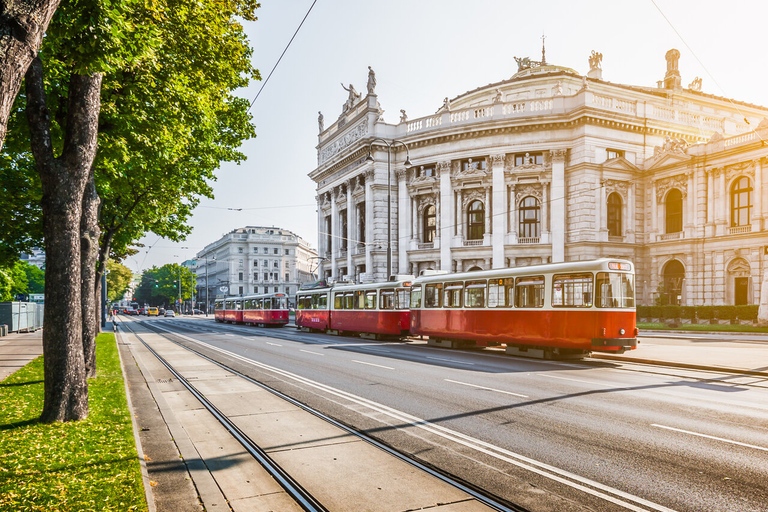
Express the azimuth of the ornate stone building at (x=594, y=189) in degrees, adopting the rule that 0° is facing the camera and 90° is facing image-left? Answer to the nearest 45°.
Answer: approximately 45°

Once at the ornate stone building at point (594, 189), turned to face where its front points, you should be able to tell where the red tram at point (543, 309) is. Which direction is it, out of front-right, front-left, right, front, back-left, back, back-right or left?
front-left
